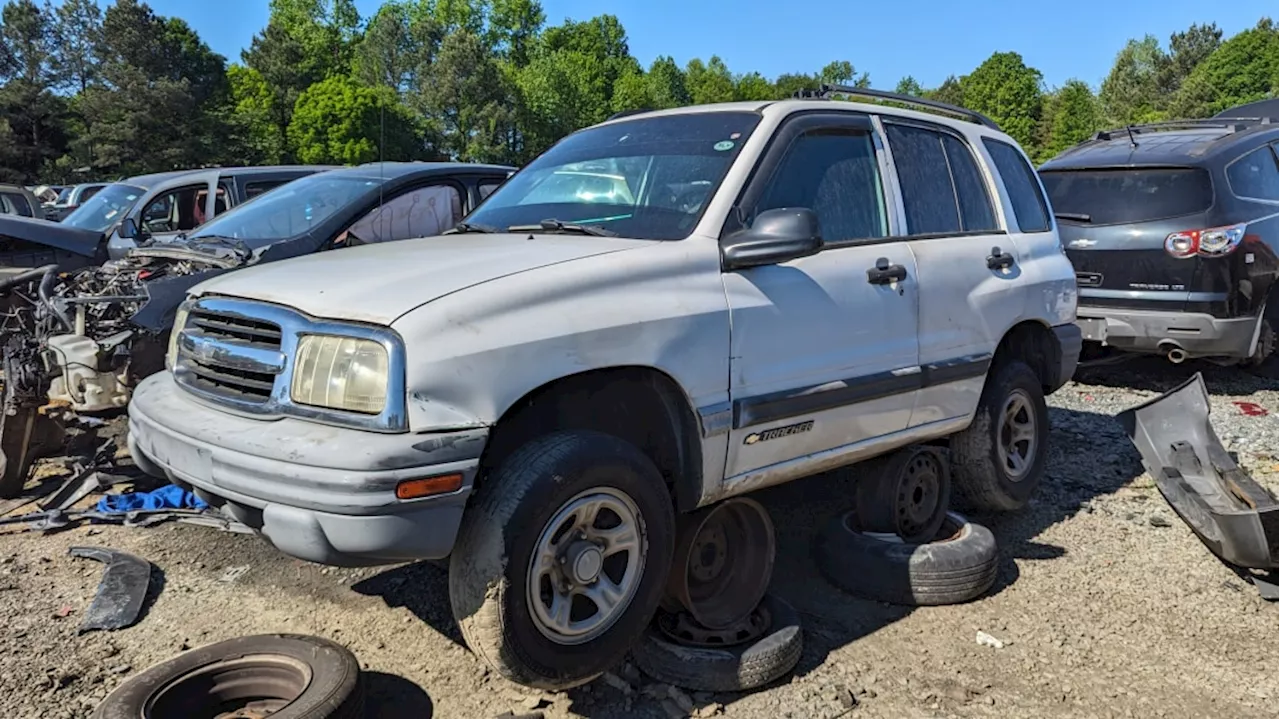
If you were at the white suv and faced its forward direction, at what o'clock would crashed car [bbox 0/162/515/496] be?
The crashed car is roughly at 3 o'clock from the white suv.

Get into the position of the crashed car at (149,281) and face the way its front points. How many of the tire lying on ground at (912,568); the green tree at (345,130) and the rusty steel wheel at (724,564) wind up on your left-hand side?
2

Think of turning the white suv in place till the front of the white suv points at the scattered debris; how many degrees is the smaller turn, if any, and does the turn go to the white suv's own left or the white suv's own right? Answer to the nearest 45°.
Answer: approximately 45° to the white suv's own right

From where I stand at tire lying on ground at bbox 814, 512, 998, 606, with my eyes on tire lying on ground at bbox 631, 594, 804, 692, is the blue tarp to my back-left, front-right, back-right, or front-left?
front-right

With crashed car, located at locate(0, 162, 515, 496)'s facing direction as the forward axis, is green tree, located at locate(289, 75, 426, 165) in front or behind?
behind

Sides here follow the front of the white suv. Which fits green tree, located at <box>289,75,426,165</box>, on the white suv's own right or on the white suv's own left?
on the white suv's own right

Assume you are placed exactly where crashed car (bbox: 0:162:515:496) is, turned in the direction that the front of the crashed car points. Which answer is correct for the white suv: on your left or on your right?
on your left

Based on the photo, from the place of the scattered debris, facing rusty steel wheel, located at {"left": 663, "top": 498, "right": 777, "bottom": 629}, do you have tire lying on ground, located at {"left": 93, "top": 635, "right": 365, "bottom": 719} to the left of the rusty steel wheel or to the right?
right

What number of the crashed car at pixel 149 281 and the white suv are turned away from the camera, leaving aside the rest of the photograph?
0

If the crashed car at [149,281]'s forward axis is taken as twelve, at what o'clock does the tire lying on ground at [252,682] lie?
The tire lying on ground is roughly at 10 o'clock from the crashed car.

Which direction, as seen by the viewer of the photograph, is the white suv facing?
facing the viewer and to the left of the viewer
